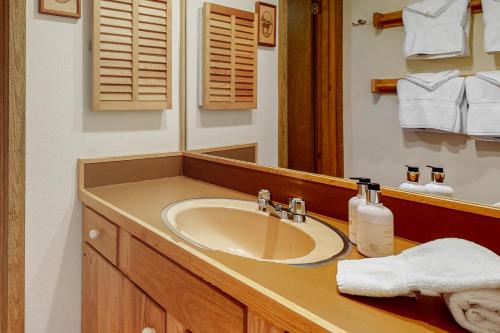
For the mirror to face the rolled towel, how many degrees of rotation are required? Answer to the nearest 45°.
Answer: approximately 45° to its left

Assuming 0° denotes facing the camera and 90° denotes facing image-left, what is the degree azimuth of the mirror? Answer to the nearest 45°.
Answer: approximately 45°

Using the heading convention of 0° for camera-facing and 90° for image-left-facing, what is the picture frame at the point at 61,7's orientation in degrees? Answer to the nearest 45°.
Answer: approximately 315°

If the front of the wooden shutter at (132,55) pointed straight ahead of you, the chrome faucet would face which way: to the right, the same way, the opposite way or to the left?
to the right
